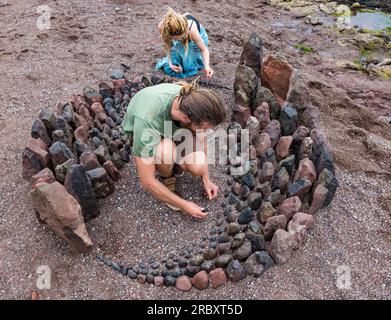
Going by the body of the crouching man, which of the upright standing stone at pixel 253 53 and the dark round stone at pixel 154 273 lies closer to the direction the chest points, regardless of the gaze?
the dark round stone

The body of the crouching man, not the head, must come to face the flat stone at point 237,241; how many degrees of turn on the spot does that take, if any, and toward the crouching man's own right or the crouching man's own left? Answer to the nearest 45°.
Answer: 0° — they already face it

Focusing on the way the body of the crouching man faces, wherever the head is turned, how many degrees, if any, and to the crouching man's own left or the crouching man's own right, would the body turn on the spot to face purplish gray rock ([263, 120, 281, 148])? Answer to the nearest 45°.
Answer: approximately 90° to the crouching man's own left

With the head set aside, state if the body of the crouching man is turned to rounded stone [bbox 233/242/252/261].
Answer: yes

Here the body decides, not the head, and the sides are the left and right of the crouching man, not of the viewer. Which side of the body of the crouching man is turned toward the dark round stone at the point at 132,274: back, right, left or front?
right

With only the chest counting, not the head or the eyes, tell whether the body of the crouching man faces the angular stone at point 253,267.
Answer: yes

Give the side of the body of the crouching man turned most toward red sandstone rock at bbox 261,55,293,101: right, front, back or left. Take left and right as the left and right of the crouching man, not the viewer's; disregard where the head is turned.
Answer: left

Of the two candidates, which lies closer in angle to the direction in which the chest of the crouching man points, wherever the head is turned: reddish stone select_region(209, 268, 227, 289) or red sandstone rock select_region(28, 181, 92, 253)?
the reddish stone

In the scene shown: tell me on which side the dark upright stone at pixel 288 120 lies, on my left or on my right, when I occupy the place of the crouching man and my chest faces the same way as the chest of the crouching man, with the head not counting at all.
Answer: on my left

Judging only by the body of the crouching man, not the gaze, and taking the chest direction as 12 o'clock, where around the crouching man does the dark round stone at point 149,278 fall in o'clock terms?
The dark round stone is roughly at 2 o'clock from the crouching man.

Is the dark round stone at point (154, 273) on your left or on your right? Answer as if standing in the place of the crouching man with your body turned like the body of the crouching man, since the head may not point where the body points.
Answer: on your right

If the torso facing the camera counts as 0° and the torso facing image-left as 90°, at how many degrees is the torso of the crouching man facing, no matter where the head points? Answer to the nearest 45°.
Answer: approximately 315°

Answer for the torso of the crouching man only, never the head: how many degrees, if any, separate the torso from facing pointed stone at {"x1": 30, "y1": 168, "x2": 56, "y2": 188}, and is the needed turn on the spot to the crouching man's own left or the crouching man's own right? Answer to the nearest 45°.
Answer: approximately 135° to the crouching man's own right

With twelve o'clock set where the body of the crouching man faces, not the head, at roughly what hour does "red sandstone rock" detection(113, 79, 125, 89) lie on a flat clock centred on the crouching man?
The red sandstone rock is roughly at 7 o'clock from the crouching man.

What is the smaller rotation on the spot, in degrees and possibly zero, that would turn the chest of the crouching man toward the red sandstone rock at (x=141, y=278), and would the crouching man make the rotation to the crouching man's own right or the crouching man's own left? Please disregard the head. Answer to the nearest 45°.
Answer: approximately 45° to the crouching man's own right

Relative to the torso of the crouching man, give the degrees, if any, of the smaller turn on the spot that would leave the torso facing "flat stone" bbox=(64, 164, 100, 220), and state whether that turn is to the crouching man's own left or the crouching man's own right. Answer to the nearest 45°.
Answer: approximately 135° to the crouching man's own right
